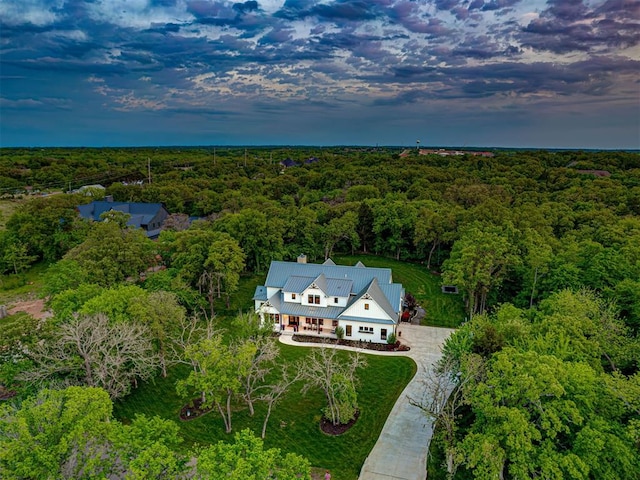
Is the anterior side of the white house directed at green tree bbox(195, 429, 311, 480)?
yes

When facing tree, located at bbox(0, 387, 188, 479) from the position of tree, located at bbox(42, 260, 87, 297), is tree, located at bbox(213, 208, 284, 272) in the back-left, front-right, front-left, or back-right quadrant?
back-left

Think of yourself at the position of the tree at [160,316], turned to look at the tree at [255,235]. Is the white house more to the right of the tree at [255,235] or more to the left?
right

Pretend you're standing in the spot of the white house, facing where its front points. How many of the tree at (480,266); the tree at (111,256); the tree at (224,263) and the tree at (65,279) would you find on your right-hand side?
3

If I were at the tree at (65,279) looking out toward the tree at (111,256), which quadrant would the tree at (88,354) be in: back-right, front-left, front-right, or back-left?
back-right

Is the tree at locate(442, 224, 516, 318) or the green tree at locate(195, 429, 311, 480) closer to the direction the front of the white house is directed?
the green tree

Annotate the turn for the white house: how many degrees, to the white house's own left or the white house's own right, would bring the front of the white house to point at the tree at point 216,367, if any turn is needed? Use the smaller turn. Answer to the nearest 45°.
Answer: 0° — it already faces it

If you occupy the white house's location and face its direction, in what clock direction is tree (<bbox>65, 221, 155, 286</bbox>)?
The tree is roughly at 3 o'clock from the white house.

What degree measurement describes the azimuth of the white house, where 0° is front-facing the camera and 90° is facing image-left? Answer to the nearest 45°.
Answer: approximately 0°

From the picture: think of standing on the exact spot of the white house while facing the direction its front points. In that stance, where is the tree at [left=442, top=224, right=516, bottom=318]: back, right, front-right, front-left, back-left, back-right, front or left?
left

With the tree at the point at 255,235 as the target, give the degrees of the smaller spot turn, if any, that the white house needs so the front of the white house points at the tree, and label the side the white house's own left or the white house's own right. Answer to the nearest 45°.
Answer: approximately 135° to the white house's own right

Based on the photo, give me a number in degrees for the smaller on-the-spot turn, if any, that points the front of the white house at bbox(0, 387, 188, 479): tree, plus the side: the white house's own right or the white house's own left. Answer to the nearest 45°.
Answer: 0° — it already faces it
